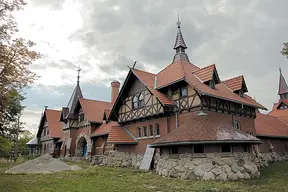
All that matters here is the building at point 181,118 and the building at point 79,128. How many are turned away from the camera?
0

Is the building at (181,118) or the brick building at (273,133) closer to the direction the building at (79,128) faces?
the building

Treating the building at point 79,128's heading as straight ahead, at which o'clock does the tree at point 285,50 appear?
The tree is roughly at 10 o'clock from the building.

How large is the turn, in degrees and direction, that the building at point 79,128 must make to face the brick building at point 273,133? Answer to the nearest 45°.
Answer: approximately 90° to its left

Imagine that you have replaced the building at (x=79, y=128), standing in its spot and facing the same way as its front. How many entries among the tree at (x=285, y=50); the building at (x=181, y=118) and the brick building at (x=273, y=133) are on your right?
0

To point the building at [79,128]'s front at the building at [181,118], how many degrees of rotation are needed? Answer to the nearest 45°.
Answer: approximately 45° to its left

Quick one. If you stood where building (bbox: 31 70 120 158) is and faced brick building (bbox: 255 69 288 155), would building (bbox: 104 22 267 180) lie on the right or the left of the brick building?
right
